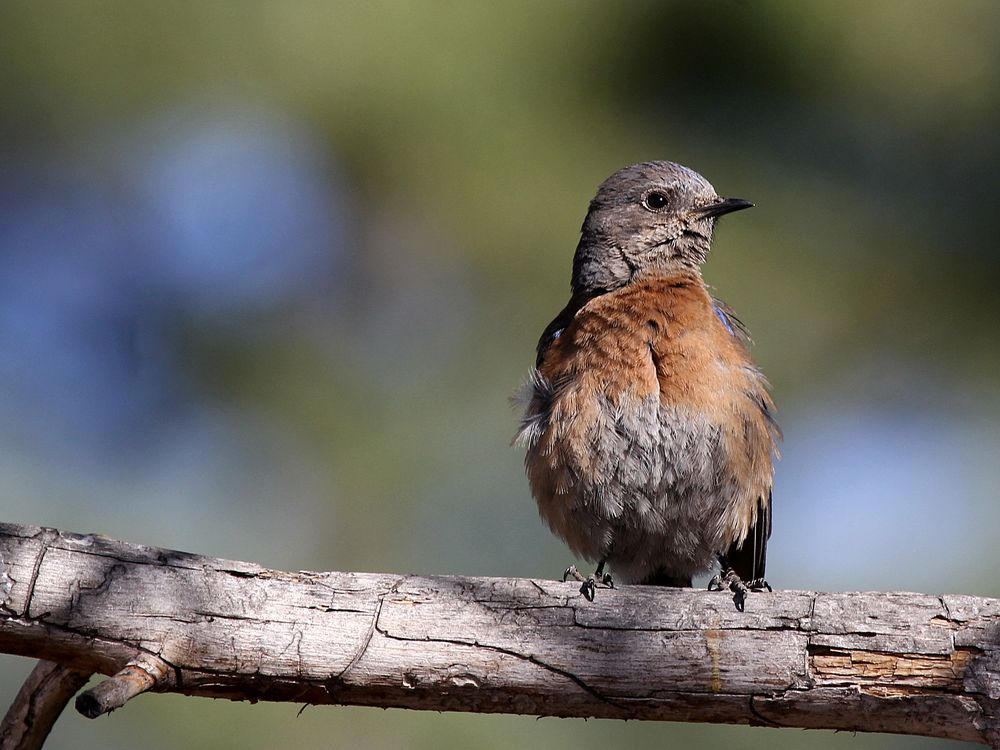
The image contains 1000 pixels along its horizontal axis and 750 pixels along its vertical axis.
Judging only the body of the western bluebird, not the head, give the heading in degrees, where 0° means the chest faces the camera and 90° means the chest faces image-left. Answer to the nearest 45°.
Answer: approximately 0°
